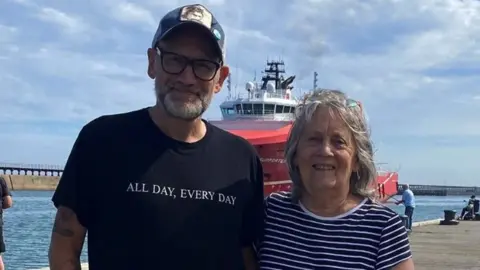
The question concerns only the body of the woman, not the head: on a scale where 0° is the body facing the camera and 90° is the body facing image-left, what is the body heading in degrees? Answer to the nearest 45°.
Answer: approximately 0°

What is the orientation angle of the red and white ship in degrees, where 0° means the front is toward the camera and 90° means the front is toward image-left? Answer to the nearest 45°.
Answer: approximately 45°

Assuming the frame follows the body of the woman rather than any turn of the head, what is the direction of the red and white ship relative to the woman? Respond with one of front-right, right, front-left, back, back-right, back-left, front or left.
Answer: back

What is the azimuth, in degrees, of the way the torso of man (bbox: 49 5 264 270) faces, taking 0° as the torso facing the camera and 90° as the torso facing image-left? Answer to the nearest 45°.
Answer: approximately 0°

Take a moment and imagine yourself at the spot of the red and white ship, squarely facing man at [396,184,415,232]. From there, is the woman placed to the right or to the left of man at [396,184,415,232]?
right

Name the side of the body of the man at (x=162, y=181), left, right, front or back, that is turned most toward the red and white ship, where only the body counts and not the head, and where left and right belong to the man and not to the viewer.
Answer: back

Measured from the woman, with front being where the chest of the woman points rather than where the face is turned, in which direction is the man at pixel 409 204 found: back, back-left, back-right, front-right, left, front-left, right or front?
back

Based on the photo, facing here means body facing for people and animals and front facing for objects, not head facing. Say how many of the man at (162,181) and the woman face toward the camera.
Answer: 2

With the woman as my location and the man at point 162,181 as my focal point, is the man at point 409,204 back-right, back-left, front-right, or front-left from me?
back-right

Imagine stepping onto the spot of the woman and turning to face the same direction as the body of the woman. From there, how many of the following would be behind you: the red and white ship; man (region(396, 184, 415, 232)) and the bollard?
3
